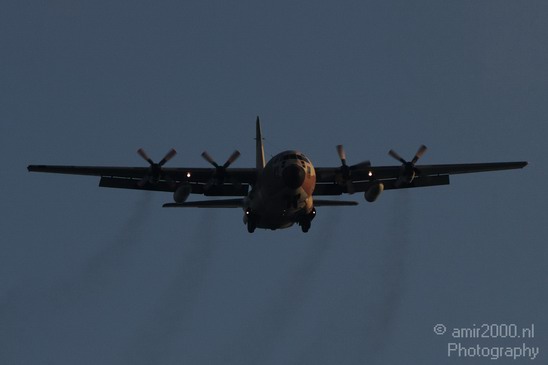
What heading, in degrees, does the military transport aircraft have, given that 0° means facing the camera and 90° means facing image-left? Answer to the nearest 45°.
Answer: approximately 0°
